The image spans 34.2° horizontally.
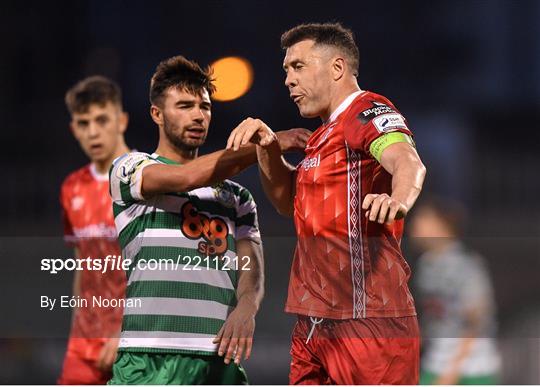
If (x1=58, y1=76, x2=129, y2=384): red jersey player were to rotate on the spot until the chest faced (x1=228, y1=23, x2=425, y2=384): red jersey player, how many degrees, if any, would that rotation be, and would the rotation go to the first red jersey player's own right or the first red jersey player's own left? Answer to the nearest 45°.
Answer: approximately 45° to the first red jersey player's own left

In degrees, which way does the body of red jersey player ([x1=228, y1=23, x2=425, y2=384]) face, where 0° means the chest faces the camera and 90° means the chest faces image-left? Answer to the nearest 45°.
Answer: approximately 90°

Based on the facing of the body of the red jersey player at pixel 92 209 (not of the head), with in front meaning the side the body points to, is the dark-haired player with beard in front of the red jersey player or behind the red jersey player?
in front

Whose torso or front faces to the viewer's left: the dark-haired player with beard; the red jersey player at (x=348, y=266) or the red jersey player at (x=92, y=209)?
the red jersey player at (x=348, y=266)

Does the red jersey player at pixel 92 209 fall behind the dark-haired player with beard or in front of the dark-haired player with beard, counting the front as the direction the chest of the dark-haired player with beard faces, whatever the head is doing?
behind

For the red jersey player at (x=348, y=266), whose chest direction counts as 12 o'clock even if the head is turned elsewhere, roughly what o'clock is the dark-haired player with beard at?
The dark-haired player with beard is roughly at 1 o'clock from the red jersey player.

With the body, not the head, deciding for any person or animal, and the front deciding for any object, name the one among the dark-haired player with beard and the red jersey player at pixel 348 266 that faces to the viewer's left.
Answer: the red jersey player
